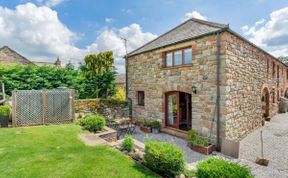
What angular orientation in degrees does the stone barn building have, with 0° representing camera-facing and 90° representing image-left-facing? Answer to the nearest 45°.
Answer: approximately 45°

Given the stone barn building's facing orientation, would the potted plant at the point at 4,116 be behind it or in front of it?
in front

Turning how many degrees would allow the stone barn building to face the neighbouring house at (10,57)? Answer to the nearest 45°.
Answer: approximately 45° to its right

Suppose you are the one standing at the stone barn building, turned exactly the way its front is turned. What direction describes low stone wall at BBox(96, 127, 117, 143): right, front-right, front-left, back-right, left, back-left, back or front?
front

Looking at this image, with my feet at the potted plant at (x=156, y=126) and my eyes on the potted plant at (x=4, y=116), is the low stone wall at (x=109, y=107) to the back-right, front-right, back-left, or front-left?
front-right

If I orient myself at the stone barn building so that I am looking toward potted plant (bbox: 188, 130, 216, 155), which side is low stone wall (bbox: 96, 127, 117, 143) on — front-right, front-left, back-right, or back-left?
front-right

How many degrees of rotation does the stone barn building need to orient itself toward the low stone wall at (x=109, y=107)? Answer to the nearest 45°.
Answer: approximately 45° to its right

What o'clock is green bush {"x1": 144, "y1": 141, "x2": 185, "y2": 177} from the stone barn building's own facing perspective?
The green bush is roughly at 11 o'clock from the stone barn building.

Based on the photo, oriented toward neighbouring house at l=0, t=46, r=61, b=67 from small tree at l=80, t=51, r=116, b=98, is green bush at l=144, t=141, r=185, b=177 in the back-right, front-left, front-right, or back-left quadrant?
back-left

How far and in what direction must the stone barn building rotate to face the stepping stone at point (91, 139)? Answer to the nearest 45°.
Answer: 0° — it already faces it
